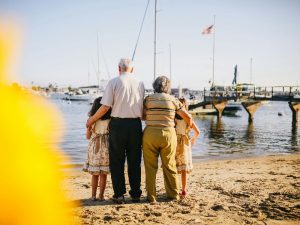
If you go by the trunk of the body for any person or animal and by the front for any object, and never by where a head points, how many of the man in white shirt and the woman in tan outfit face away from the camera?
2

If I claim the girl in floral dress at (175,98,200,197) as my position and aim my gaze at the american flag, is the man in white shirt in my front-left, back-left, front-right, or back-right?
back-left

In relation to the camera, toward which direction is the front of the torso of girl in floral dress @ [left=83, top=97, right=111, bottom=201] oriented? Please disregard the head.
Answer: away from the camera

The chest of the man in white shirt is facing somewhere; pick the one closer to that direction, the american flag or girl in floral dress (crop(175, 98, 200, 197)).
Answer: the american flag

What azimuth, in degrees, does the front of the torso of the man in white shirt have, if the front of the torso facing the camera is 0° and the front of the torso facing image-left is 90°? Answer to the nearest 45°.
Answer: approximately 180°

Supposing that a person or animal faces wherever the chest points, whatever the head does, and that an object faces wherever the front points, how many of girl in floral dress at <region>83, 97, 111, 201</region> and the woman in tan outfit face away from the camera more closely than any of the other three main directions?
2

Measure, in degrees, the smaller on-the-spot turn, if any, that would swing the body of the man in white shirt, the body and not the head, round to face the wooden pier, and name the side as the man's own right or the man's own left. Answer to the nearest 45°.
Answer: approximately 45° to the man's own right

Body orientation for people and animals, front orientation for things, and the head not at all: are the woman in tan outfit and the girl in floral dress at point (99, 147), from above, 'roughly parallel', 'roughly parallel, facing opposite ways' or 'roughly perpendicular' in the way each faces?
roughly parallel

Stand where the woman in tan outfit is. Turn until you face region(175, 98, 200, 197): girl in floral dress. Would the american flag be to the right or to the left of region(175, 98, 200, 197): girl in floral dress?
left

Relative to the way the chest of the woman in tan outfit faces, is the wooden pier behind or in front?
in front

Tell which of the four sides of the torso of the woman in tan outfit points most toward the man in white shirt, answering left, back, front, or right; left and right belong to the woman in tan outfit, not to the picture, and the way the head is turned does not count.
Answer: left

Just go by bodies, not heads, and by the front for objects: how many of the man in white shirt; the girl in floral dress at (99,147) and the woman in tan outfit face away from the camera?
3

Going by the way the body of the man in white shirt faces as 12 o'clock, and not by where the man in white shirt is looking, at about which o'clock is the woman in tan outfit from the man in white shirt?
The woman in tan outfit is roughly at 3 o'clock from the man in white shirt.

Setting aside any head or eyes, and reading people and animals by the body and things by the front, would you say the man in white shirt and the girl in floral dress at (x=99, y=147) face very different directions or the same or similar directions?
same or similar directions

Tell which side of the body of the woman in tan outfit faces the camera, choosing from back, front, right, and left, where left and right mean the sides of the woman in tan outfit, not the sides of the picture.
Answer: back

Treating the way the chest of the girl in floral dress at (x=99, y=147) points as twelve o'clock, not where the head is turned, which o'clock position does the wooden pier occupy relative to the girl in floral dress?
The wooden pier is roughly at 1 o'clock from the girl in floral dress.

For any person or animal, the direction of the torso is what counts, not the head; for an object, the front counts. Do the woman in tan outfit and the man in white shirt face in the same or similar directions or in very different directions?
same or similar directions
